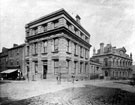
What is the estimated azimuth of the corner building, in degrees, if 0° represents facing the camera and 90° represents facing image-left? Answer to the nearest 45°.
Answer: approximately 45°

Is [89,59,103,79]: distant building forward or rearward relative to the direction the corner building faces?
rearward

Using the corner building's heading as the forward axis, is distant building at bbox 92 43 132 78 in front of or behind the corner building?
behind

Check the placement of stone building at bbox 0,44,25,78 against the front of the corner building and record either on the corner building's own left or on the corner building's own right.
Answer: on the corner building's own right
